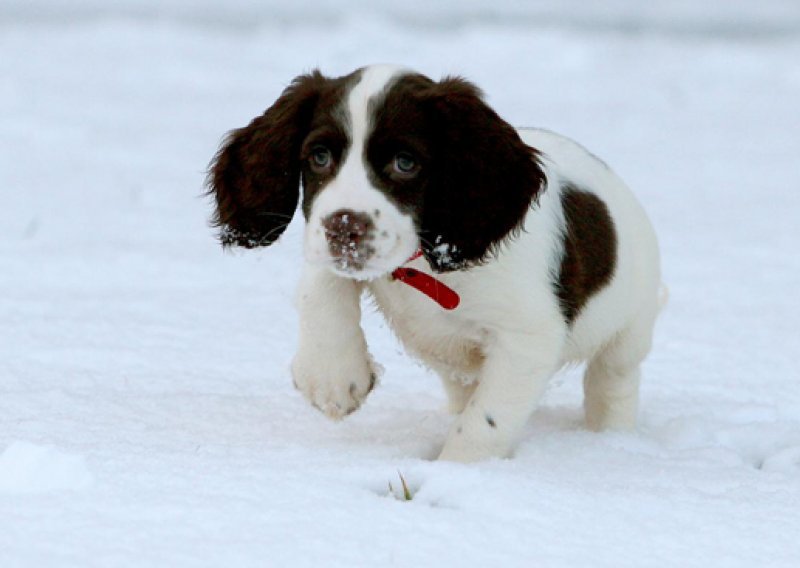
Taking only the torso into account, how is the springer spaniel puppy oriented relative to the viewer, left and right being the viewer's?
facing the viewer and to the left of the viewer
